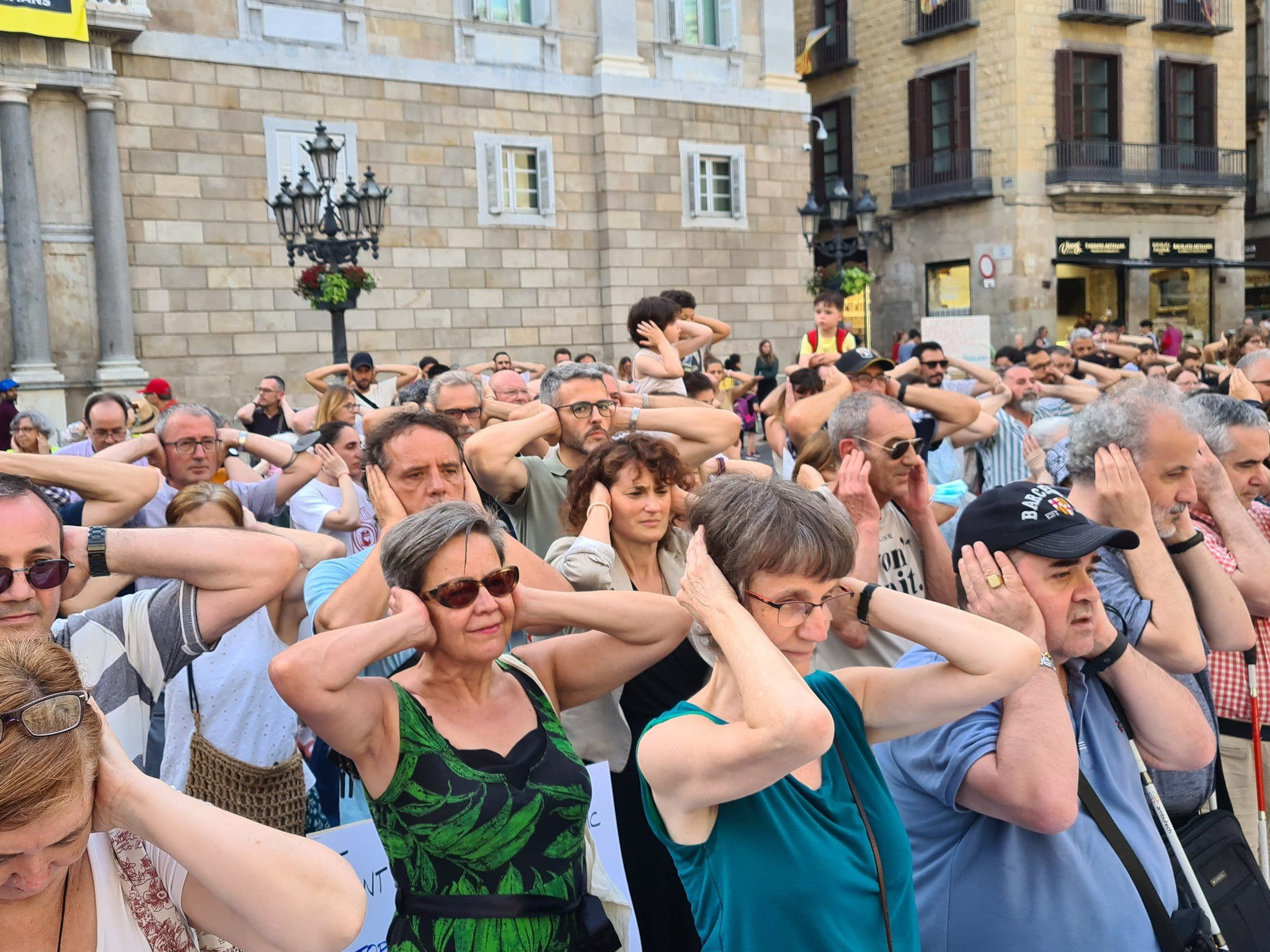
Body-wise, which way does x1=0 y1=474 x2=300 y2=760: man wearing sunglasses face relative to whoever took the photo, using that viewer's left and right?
facing the viewer

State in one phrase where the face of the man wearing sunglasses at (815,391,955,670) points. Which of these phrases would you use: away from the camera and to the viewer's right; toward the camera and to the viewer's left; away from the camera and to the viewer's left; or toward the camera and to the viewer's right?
toward the camera and to the viewer's right

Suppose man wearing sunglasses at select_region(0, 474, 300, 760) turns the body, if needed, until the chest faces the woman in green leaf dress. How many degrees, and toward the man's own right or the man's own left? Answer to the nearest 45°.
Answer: approximately 45° to the man's own left

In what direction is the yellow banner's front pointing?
toward the camera

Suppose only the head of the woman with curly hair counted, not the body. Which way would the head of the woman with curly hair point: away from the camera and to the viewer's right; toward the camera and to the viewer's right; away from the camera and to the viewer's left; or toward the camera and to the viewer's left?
toward the camera and to the viewer's right

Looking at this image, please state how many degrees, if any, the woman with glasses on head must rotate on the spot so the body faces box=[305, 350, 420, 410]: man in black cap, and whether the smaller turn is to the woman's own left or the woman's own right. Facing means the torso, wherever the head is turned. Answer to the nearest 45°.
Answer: approximately 180°

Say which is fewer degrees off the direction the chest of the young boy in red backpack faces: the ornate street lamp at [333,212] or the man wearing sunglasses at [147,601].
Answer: the man wearing sunglasses

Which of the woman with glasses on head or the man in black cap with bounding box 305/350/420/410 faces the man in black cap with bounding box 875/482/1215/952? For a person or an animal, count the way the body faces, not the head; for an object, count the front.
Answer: the man in black cap with bounding box 305/350/420/410

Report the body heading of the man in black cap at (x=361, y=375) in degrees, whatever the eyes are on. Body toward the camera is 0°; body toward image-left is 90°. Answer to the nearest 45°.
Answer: approximately 0°

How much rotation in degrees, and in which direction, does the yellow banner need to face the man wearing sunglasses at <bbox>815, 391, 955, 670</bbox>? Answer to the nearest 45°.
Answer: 0° — it already faces them

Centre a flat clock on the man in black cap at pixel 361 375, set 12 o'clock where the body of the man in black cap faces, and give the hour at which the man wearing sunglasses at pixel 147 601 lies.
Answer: The man wearing sunglasses is roughly at 12 o'clock from the man in black cap.

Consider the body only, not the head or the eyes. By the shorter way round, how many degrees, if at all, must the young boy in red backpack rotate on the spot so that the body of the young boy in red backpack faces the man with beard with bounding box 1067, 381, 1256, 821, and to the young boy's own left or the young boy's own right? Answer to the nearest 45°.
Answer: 0° — they already face them

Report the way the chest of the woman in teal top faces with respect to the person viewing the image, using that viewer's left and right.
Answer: facing the viewer and to the right of the viewer

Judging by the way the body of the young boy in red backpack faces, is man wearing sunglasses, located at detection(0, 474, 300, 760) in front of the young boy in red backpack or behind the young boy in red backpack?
in front

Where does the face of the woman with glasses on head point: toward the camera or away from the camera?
toward the camera

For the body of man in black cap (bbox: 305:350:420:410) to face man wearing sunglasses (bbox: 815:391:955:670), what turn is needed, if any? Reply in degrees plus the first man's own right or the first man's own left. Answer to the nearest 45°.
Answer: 0° — they already face them
